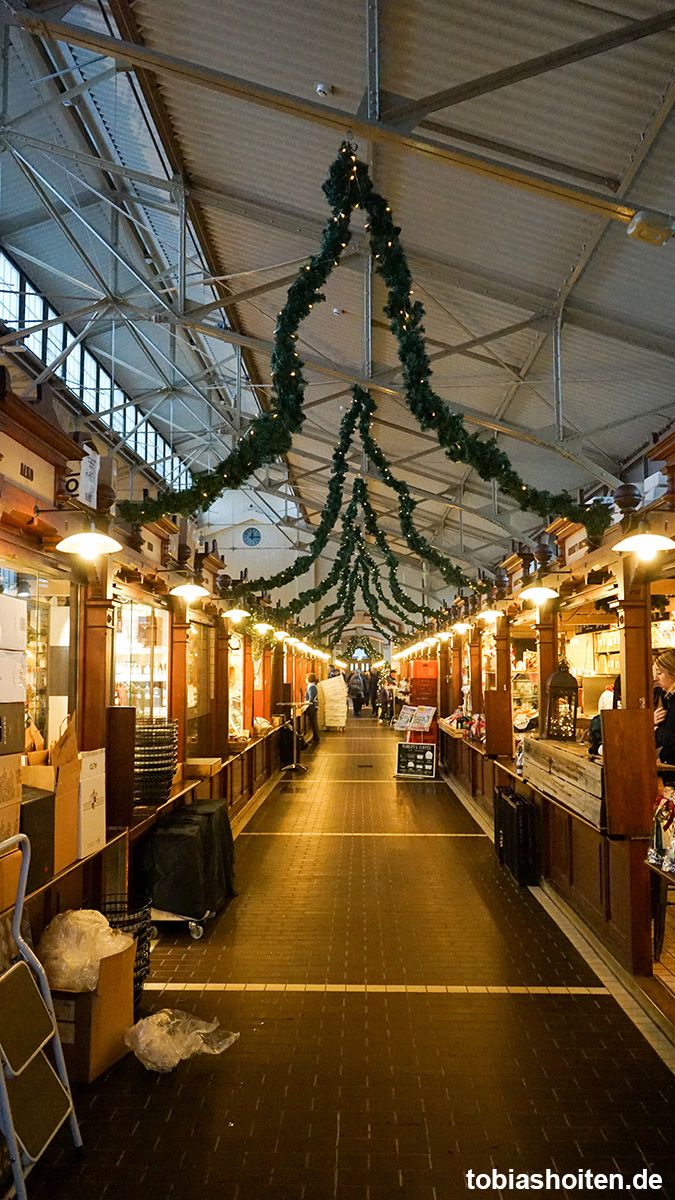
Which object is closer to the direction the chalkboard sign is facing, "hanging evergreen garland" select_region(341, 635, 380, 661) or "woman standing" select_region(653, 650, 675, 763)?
the woman standing

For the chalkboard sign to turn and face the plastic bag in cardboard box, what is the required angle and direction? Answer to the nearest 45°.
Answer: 0° — it already faces it

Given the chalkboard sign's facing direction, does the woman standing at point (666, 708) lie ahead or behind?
ahead

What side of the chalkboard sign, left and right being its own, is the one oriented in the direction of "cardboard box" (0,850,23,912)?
front

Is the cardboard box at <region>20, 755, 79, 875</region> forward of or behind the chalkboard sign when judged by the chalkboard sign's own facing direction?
forward

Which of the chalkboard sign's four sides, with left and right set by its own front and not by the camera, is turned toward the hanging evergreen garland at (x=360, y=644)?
back

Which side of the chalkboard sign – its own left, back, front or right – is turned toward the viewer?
front

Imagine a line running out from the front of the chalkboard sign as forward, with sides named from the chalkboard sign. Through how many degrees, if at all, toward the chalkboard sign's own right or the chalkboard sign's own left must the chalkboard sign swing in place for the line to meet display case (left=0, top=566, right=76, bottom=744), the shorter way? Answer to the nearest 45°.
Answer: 0° — it already faces it

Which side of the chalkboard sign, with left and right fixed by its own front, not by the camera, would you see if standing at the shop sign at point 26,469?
front

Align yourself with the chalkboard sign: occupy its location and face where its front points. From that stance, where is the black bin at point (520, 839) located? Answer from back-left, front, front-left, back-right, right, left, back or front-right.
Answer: front

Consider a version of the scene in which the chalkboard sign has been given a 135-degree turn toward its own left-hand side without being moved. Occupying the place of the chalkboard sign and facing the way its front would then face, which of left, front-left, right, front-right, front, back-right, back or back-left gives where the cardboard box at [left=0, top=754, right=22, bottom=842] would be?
back-right

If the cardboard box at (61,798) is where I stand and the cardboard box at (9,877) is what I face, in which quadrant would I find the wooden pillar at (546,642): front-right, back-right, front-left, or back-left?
back-left

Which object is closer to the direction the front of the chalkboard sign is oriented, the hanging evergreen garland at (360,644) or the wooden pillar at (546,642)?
the wooden pillar

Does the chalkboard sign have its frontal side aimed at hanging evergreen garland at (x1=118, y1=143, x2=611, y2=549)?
yes
